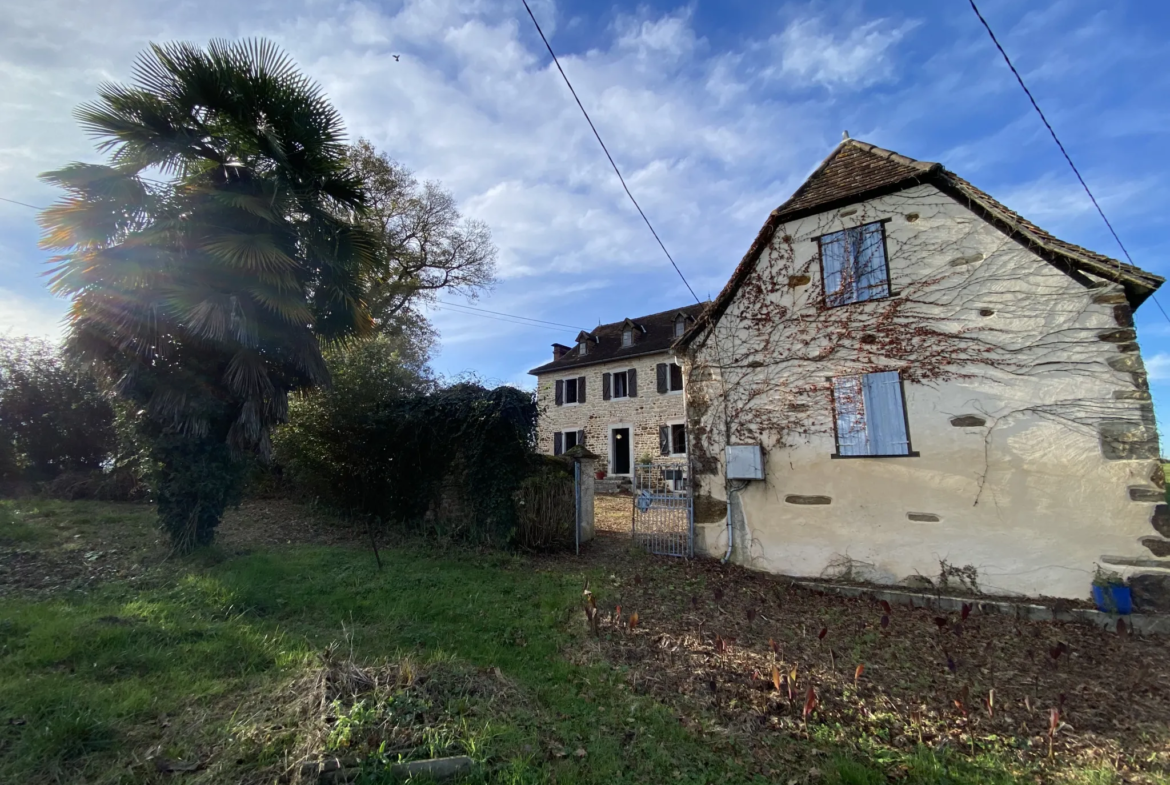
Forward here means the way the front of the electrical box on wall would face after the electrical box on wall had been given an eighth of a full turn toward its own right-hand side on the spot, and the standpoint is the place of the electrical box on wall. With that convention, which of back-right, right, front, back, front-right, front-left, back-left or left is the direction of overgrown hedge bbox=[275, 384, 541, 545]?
front-right

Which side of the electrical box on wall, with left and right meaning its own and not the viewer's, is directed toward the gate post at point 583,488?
right

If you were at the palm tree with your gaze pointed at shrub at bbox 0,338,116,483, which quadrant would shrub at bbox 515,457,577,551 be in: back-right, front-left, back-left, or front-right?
back-right

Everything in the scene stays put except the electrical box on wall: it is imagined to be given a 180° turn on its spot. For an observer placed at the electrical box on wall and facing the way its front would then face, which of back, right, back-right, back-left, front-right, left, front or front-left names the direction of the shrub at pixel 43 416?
left

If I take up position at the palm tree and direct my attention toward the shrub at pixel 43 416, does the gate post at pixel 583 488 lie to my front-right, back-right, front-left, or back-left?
back-right

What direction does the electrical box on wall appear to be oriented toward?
toward the camera

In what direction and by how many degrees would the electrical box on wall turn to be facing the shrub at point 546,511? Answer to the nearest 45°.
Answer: approximately 90° to its right

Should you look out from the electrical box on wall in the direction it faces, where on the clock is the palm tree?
The palm tree is roughly at 2 o'clock from the electrical box on wall.

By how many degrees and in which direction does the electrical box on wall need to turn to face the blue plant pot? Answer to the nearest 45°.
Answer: approximately 90° to its left
